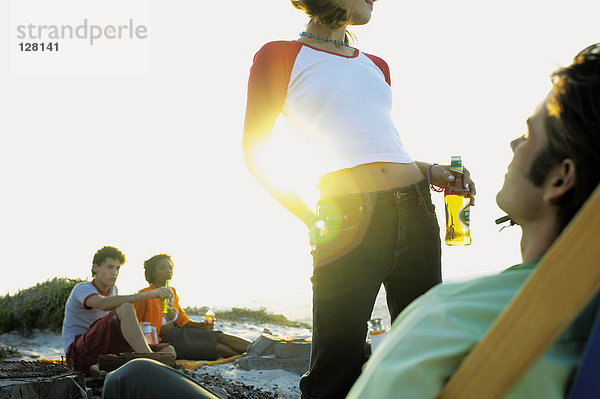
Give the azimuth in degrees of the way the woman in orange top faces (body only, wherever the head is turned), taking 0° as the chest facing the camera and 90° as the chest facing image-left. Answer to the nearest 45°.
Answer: approximately 315°

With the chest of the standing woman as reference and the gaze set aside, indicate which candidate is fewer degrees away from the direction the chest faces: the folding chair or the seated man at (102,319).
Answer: the folding chair

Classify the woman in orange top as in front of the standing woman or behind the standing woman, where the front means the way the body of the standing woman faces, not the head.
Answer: behind

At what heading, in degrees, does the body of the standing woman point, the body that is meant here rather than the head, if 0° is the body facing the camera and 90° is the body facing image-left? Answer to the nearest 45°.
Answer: approximately 315°

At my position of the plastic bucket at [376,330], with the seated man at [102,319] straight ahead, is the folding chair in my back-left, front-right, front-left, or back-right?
back-left
